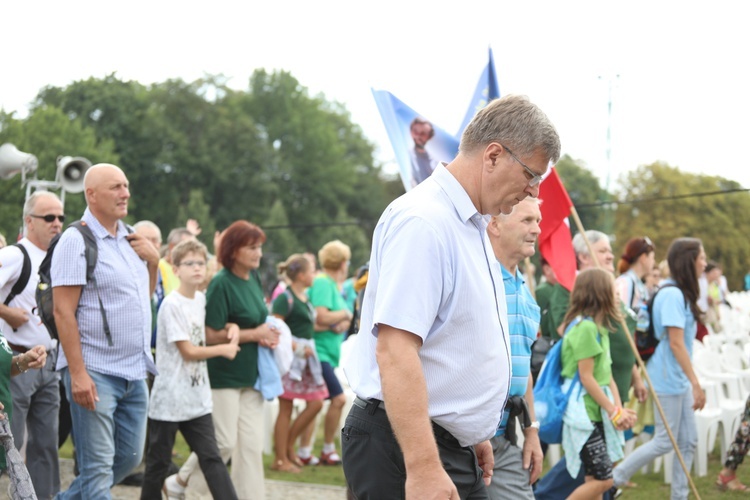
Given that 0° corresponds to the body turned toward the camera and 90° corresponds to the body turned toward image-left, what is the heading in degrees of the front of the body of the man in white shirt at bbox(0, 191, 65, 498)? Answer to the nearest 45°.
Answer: approximately 315°

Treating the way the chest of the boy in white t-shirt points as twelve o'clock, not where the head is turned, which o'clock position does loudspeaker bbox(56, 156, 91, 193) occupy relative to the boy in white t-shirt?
The loudspeaker is roughly at 7 o'clock from the boy in white t-shirt.

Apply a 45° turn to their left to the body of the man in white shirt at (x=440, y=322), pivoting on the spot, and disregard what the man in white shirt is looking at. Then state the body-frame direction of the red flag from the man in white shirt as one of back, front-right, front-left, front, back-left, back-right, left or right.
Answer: front-left

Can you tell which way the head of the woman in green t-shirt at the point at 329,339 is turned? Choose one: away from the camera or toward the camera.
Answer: away from the camera

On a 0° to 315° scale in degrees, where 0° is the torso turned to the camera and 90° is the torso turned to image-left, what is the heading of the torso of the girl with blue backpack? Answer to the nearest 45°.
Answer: approximately 270°

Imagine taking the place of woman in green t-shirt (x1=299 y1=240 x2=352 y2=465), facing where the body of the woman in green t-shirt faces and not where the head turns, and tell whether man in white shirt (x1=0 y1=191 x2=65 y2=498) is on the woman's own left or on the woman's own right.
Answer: on the woman's own right

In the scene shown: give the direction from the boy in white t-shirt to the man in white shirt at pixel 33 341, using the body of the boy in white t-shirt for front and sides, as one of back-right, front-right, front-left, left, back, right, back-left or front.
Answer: back-right
